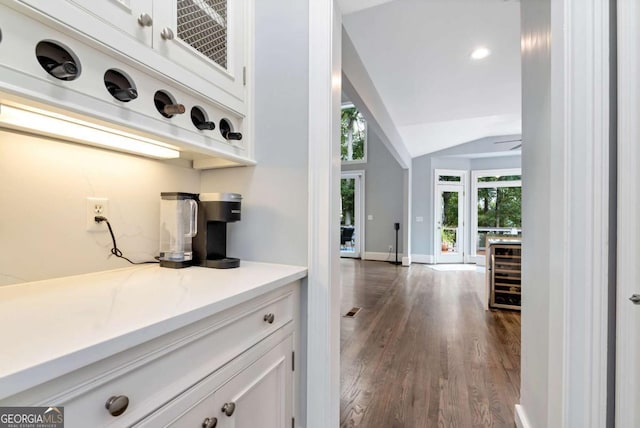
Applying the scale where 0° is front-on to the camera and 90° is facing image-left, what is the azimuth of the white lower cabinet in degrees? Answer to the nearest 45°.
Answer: approximately 315°

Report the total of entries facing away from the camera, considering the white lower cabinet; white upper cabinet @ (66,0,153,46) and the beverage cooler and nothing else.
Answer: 0

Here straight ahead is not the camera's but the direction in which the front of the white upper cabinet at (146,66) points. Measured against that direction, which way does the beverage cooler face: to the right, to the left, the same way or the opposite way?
to the right

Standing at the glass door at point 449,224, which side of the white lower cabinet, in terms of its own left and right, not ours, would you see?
left

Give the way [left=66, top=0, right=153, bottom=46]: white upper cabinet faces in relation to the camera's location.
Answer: facing the viewer and to the right of the viewer

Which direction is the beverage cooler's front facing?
toward the camera

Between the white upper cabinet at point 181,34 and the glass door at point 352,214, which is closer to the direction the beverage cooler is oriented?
the white upper cabinet

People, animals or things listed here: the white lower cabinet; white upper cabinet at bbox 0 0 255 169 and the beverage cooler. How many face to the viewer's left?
0

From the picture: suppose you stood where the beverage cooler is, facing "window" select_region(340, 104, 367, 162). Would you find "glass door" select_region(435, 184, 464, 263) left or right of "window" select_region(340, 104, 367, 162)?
right

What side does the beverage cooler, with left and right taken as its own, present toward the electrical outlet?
front

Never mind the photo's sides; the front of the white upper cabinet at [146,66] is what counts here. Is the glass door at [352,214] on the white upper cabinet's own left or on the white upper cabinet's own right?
on the white upper cabinet's own left

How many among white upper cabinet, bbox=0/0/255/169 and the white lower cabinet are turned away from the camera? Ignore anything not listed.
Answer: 0

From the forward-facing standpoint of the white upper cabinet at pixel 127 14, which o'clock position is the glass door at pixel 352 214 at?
The glass door is roughly at 9 o'clock from the white upper cabinet.

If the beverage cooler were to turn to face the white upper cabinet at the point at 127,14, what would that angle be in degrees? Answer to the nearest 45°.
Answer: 0° — it already faces it
